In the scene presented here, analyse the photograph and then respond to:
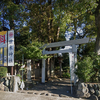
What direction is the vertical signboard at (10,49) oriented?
toward the camera

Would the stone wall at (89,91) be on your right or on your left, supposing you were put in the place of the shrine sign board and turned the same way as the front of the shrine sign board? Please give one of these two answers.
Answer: on your left

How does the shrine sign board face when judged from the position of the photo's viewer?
facing the viewer

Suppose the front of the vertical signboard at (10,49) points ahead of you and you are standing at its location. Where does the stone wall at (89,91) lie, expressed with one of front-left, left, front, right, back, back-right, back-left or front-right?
front-left
